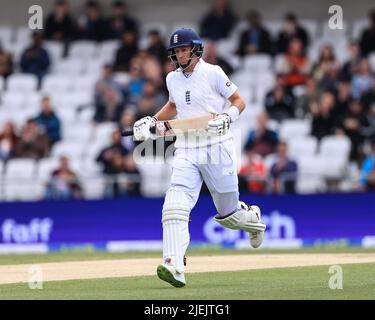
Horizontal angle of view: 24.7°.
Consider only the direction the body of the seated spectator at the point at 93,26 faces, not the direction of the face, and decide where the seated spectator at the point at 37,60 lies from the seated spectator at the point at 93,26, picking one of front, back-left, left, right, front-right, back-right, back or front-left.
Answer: right

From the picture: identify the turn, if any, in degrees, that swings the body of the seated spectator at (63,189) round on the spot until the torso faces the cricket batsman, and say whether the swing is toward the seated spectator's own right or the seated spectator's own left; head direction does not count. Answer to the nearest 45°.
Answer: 0° — they already face them

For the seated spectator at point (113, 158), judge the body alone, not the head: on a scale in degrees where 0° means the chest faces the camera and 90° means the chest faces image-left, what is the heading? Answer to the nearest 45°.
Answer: approximately 0°

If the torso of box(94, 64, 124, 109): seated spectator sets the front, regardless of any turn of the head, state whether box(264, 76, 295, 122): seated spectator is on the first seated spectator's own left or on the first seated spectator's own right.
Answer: on the first seated spectator's own left
